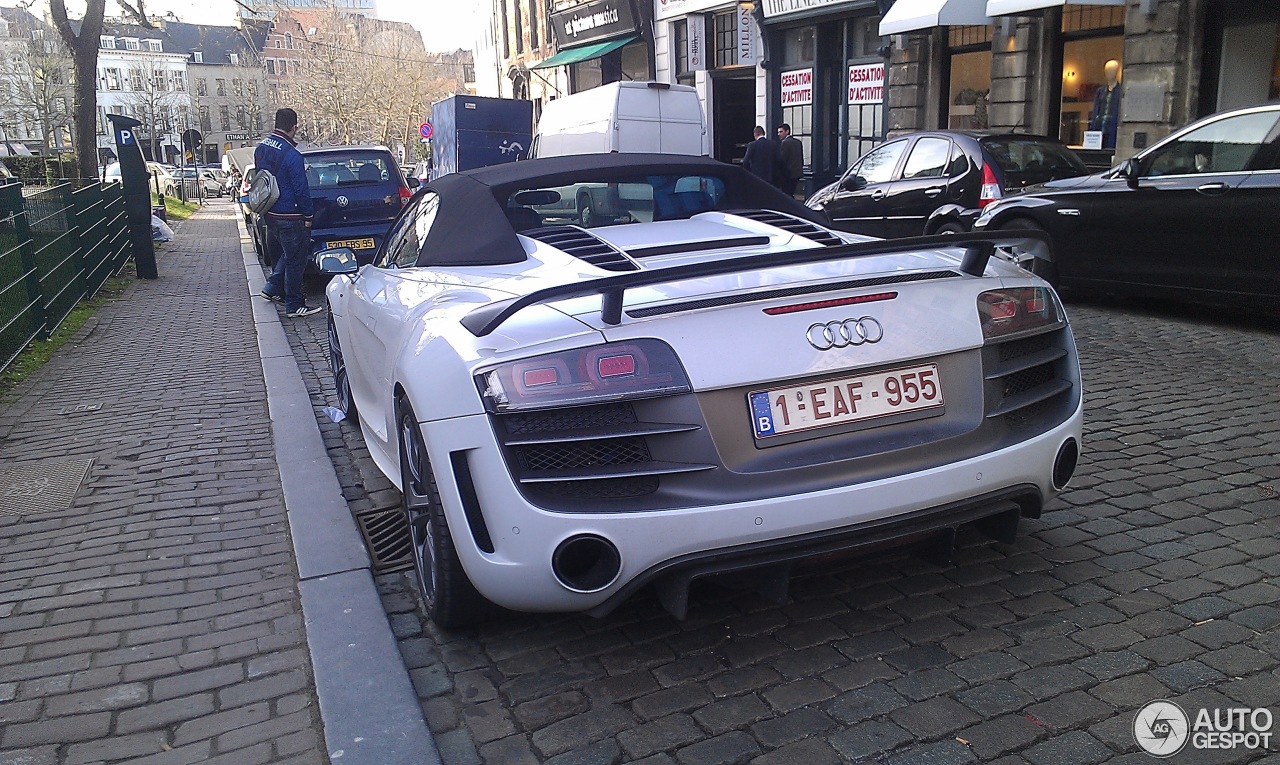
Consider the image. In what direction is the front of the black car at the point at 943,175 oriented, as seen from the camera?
facing away from the viewer and to the left of the viewer

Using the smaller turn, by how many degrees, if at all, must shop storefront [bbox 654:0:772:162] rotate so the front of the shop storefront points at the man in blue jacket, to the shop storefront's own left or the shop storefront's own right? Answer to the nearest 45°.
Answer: approximately 45° to the shop storefront's own left

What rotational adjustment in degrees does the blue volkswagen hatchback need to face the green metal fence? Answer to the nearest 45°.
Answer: approximately 135° to its left

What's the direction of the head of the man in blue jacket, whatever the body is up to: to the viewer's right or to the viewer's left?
to the viewer's right

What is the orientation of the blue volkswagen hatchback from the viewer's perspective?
away from the camera

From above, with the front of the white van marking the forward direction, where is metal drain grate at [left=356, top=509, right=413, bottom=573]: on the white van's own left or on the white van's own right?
on the white van's own left

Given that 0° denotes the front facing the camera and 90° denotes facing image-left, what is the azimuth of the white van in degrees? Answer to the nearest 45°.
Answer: approximately 135°

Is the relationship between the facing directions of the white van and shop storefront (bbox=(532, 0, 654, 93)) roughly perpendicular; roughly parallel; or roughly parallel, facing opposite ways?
roughly perpendicular

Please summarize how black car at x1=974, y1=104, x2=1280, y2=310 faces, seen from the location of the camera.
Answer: facing to the left of the viewer
